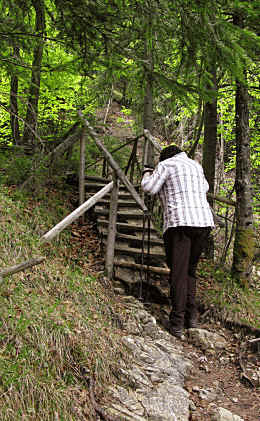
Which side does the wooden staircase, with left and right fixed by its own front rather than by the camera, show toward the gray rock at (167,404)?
front

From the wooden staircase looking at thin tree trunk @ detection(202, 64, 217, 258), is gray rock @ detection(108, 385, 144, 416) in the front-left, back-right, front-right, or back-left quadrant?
back-right

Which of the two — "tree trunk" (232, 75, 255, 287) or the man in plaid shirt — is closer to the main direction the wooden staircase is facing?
the man in plaid shirt

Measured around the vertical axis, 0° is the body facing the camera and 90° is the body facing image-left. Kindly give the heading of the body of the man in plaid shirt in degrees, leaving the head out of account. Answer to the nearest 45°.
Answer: approximately 135°

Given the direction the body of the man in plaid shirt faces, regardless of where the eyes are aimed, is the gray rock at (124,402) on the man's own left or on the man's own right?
on the man's own left

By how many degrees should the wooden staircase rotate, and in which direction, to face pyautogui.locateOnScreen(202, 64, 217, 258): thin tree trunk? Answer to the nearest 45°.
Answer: approximately 135° to its left

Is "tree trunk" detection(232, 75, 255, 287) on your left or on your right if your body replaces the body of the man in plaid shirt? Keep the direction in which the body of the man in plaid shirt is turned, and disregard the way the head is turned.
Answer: on your right

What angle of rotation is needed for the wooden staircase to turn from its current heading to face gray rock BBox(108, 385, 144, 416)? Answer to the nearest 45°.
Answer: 0° — it already faces it

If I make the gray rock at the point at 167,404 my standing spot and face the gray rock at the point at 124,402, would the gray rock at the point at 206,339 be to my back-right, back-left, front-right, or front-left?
back-right

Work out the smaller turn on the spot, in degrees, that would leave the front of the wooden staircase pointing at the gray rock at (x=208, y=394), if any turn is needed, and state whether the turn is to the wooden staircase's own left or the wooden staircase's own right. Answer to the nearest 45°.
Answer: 0° — it already faces it

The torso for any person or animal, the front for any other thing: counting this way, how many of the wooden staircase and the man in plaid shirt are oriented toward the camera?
1

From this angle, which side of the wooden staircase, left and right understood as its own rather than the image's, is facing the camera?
front

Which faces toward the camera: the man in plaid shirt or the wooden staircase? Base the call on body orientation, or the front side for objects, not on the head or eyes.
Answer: the wooden staircase

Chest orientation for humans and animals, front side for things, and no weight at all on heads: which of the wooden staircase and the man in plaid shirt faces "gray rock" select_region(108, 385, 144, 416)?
the wooden staircase
